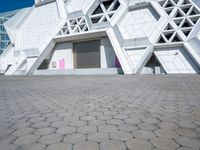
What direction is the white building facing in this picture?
toward the camera
